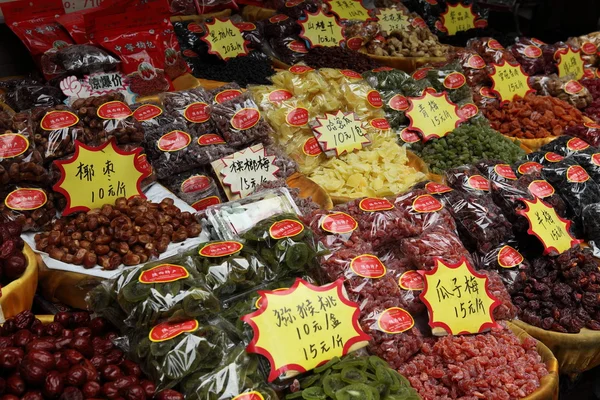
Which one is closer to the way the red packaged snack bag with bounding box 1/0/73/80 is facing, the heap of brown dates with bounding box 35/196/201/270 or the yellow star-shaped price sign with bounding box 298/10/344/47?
the heap of brown dates

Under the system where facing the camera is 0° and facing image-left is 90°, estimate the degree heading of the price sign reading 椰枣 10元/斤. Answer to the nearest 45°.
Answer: approximately 0°

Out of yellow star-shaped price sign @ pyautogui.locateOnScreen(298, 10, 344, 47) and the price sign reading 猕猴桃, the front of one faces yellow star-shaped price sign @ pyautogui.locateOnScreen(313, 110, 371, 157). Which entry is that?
yellow star-shaped price sign @ pyautogui.locateOnScreen(298, 10, 344, 47)

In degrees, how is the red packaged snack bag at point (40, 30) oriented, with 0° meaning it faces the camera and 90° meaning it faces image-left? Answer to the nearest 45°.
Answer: approximately 0°

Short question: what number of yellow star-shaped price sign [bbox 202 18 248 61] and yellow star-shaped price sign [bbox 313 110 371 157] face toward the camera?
2

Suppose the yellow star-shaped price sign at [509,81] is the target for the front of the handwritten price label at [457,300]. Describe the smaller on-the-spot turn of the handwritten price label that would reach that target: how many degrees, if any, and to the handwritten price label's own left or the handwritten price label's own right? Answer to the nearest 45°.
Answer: approximately 180°
